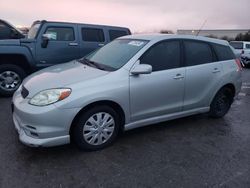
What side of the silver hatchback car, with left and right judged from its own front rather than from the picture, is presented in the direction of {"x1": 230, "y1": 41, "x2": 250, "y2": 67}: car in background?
back

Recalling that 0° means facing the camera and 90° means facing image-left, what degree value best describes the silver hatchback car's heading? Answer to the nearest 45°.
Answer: approximately 45°

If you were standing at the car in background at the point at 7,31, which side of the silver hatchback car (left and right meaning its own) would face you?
right
